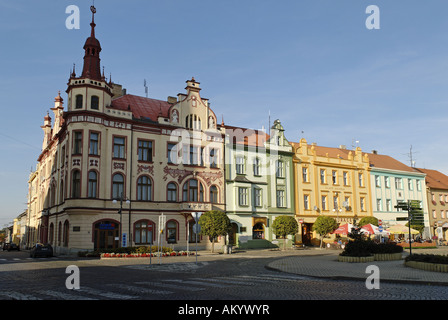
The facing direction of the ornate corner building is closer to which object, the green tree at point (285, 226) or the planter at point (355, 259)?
the planter

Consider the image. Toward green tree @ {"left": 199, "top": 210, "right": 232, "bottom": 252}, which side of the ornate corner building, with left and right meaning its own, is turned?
front

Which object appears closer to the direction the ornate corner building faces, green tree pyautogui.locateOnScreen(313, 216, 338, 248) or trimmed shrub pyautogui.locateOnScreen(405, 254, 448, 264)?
the trimmed shrub

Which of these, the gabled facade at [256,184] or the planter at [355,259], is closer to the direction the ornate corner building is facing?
the planter

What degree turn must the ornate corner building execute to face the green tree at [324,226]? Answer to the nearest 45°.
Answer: approximately 45° to its left

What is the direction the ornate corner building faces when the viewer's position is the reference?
facing the viewer and to the right of the viewer

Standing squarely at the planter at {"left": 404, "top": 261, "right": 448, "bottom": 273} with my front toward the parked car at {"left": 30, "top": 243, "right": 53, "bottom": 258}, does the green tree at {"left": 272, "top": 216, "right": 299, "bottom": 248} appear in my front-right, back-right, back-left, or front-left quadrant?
front-right

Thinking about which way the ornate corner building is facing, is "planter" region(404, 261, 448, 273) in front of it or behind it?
in front

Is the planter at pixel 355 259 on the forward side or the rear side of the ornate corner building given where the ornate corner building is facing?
on the forward side

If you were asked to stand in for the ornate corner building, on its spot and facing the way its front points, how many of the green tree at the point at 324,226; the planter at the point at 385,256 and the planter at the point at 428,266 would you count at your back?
0

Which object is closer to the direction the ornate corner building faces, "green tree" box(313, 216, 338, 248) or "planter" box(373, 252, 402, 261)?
the planter

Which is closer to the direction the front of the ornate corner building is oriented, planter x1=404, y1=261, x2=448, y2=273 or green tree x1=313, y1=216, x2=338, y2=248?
the planter
